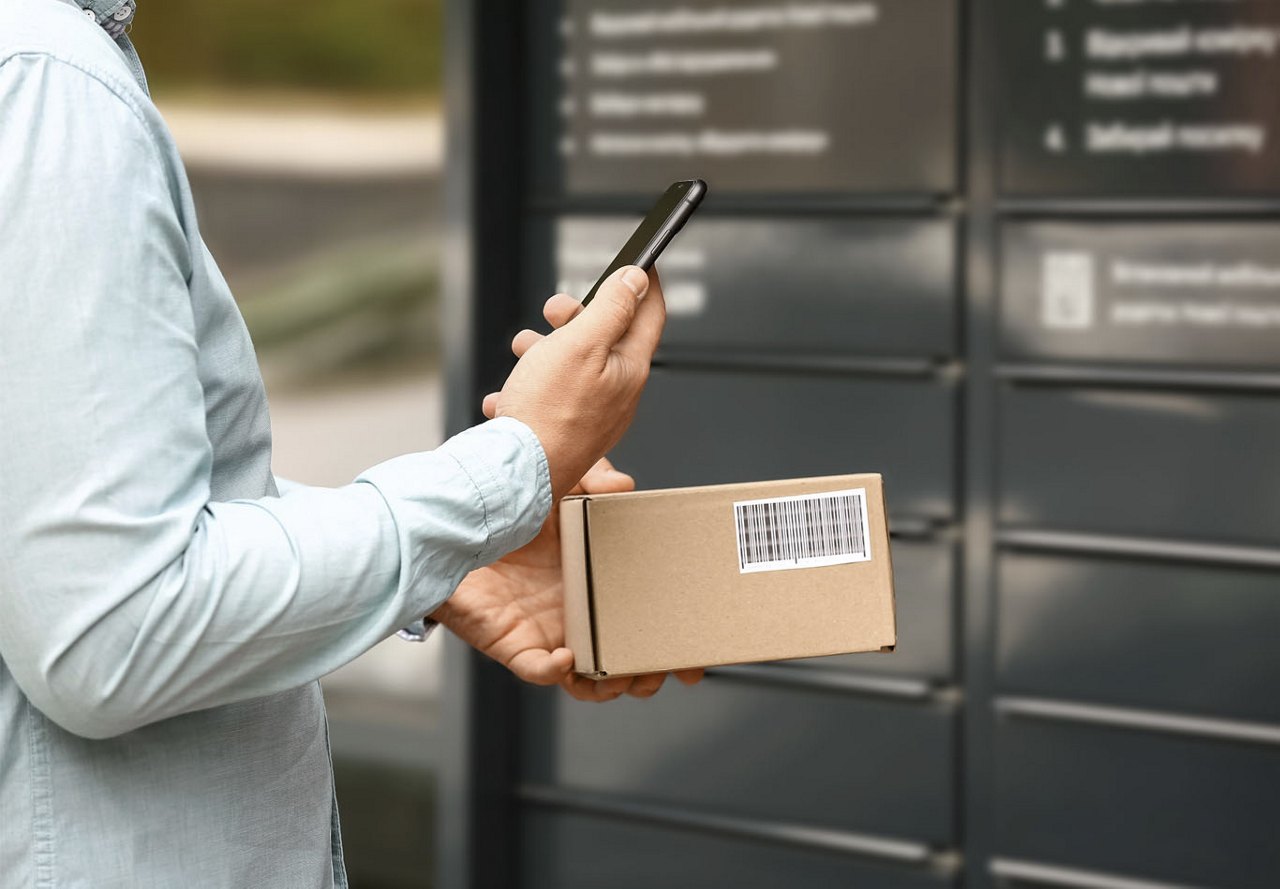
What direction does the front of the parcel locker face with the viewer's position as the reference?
facing the viewer and to the left of the viewer

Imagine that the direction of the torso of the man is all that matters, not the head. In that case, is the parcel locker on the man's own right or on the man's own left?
on the man's own left

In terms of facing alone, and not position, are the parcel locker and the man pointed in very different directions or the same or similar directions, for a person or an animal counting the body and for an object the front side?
very different directions

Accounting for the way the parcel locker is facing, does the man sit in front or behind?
in front

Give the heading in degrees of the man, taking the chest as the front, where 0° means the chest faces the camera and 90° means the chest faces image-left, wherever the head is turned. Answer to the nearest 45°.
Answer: approximately 270°

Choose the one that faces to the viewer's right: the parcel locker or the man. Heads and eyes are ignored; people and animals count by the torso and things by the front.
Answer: the man

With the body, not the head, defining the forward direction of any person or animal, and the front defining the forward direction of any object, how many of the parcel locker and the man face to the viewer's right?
1
